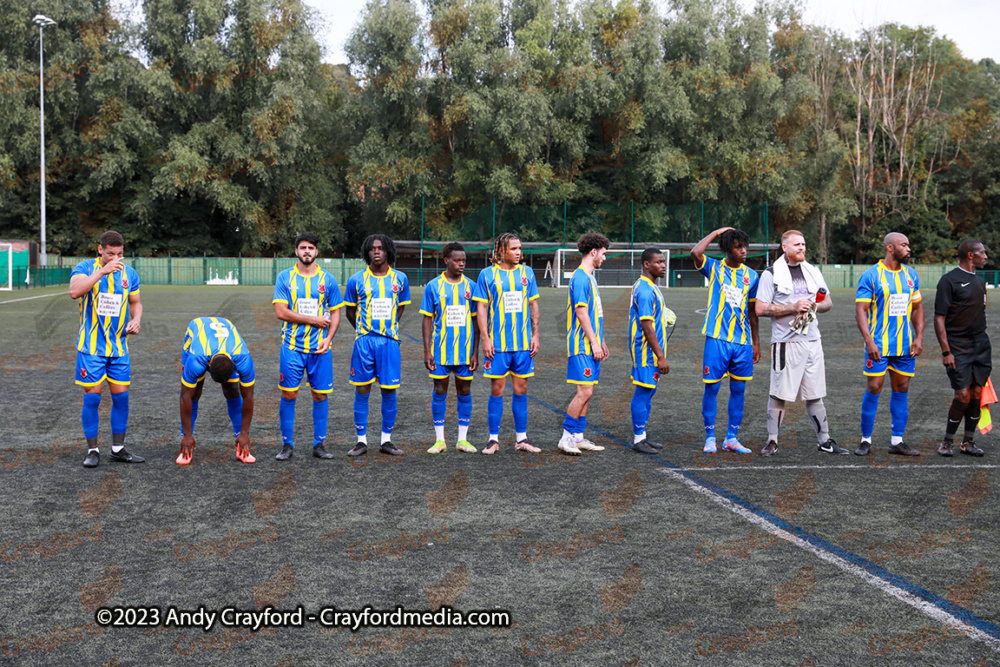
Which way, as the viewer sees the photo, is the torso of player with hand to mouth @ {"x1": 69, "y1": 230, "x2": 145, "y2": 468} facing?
toward the camera

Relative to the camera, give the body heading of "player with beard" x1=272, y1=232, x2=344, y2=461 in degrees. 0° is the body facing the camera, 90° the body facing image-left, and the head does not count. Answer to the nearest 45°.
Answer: approximately 0°

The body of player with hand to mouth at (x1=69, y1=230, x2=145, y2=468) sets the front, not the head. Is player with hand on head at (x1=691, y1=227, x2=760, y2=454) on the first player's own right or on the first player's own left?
on the first player's own left

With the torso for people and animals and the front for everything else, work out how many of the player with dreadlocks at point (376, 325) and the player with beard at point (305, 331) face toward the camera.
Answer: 2

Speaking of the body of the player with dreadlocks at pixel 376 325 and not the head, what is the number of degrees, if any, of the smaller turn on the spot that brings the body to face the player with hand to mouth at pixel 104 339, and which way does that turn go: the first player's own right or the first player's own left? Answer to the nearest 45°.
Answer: approximately 90° to the first player's own right

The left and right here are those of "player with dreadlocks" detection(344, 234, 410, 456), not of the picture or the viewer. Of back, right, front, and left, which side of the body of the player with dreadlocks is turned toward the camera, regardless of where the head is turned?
front

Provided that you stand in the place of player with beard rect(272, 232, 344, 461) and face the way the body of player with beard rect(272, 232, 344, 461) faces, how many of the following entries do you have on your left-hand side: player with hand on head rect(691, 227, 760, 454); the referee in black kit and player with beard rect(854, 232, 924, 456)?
3
